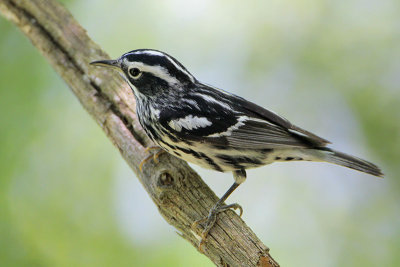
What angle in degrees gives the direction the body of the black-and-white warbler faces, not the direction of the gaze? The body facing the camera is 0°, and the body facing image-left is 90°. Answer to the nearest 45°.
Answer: approximately 90°
